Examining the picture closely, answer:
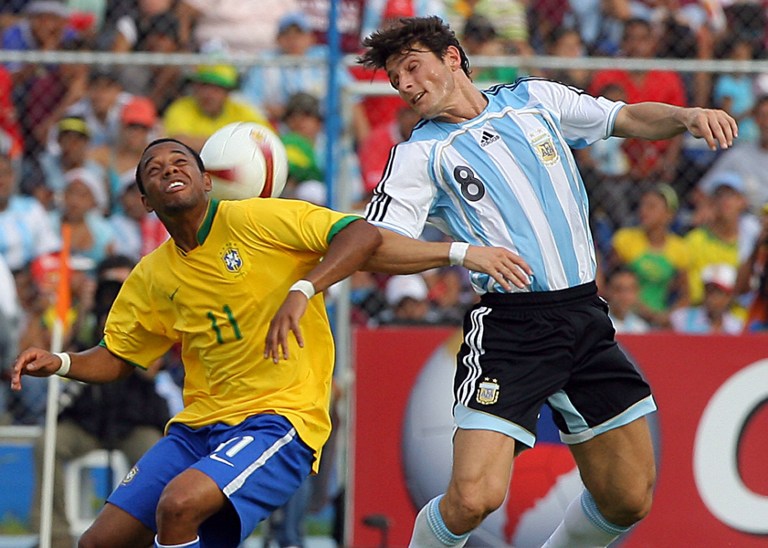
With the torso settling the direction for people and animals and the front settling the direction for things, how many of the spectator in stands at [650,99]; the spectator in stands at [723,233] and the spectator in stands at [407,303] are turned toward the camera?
3

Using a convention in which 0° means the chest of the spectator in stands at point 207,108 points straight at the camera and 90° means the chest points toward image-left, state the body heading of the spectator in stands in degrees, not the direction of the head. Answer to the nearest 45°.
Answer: approximately 0°

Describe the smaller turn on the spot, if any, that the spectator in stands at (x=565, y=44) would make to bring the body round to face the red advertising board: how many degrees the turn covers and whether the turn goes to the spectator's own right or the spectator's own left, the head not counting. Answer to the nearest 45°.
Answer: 0° — they already face it

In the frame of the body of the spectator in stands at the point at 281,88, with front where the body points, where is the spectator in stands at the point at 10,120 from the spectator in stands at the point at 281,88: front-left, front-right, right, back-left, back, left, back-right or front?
right

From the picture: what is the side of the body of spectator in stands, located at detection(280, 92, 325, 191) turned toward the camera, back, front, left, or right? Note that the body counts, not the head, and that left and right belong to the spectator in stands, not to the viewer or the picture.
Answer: front

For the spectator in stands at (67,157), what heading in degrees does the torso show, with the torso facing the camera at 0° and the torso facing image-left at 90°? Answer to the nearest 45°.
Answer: approximately 0°

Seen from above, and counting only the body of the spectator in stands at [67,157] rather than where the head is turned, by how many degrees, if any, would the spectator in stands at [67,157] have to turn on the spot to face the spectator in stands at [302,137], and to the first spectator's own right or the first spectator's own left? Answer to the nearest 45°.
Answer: approximately 90° to the first spectator's own left

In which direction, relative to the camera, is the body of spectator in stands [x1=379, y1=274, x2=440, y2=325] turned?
toward the camera
